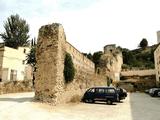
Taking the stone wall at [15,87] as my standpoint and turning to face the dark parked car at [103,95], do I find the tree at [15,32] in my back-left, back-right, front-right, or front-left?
back-left

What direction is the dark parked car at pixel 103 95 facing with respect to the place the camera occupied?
facing to the left of the viewer

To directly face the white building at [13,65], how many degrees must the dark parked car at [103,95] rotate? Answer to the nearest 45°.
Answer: approximately 45° to its right

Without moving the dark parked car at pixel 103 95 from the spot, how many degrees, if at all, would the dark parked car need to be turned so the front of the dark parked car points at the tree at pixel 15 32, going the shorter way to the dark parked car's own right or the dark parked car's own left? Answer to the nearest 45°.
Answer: approximately 45° to the dark parked car's own right

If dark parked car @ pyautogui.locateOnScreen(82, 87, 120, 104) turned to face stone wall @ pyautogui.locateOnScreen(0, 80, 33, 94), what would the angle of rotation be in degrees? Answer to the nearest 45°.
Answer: approximately 45° to its right
